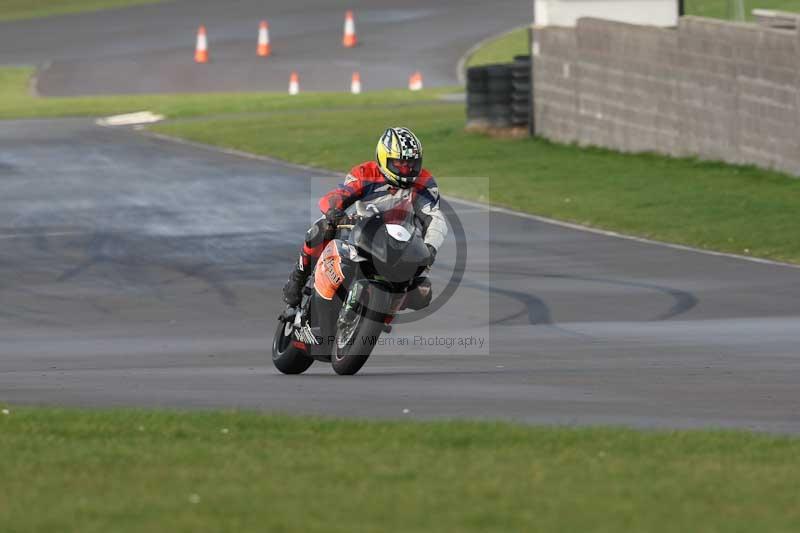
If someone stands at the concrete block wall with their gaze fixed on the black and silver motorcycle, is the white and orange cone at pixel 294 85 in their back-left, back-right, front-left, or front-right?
back-right

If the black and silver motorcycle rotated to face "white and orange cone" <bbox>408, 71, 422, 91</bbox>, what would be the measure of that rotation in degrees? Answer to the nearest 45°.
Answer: approximately 135° to its left

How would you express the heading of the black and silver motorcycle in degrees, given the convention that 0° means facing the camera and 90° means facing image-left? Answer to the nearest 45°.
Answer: approximately 315°

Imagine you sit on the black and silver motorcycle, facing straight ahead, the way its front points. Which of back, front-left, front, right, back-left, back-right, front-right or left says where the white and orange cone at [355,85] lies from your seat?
back-left

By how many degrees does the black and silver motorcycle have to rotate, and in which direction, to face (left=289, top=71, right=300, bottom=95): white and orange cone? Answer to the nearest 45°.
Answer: approximately 135° to its left

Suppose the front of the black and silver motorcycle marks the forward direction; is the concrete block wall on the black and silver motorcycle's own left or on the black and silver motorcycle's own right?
on the black and silver motorcycle's own left
